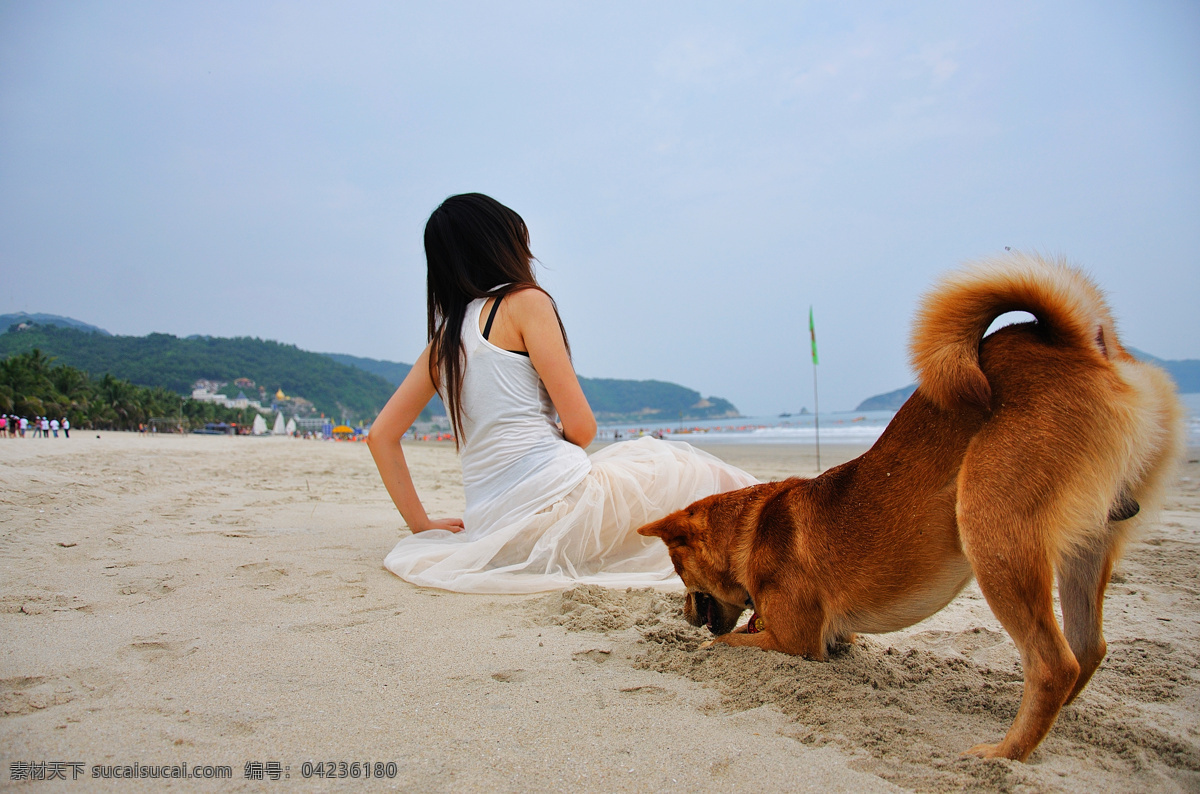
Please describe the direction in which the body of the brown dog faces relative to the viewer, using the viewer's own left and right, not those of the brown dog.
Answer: facing away from the viewer and to the left of the viewer

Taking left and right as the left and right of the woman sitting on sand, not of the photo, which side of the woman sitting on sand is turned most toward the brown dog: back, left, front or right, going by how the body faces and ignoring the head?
right

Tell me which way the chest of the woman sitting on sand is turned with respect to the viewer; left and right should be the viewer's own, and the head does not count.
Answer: facing away from the viewer and to the right of the viewer
